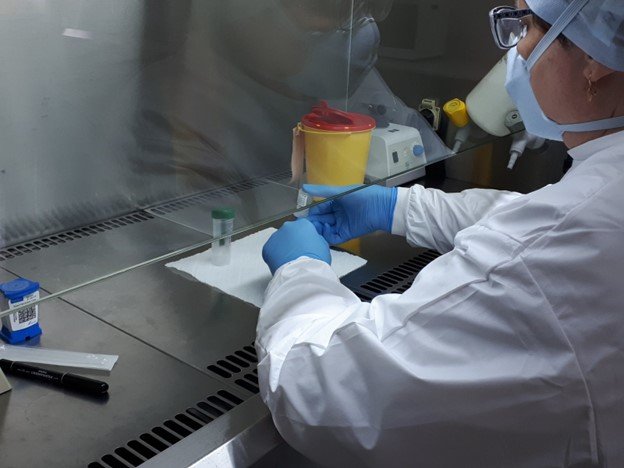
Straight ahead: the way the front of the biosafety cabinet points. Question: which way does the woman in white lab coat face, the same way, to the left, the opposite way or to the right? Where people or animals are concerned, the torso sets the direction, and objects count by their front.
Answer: the opposite way

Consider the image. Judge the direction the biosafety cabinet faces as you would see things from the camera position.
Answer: facing the viewer and to the right of the viewer

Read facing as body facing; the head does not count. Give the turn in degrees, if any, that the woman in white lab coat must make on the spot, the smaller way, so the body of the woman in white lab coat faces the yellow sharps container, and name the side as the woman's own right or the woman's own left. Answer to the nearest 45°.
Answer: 0° — they already face it

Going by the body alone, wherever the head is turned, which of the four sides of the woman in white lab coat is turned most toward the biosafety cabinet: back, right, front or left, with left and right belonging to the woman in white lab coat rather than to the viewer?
front

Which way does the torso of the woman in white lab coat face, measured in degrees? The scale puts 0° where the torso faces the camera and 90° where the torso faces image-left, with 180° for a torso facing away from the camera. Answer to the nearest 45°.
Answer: approximately 135°

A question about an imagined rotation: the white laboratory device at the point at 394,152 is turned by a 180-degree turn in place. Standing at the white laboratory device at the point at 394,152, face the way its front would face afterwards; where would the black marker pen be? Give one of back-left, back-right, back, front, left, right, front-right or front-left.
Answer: left

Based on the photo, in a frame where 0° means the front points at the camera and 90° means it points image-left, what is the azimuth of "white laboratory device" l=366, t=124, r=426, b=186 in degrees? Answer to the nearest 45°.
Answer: approximately 315°
